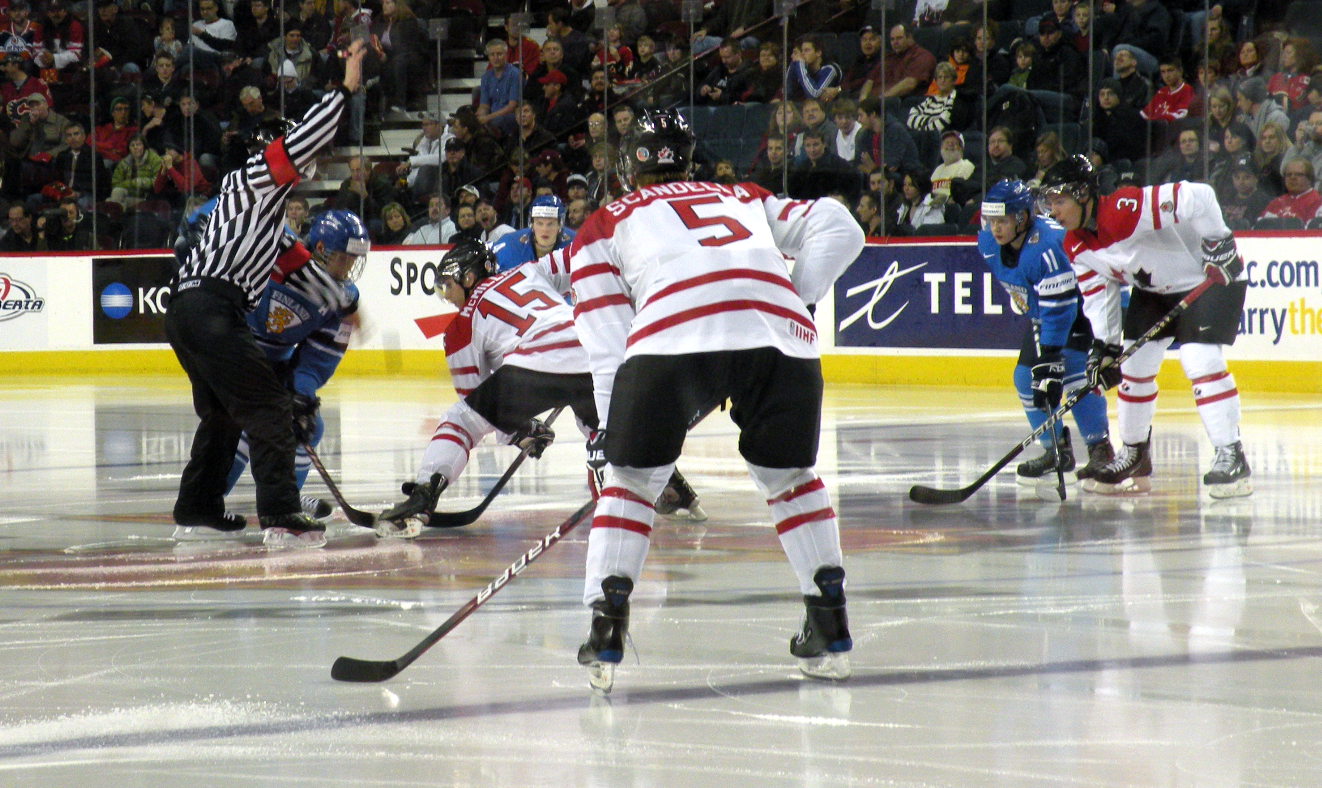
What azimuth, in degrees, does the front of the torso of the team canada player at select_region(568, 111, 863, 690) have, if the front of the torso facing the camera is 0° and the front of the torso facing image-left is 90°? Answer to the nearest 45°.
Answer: approximately 180°

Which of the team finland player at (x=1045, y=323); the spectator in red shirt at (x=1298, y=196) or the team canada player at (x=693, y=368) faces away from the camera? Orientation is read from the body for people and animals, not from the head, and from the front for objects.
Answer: the team canada player

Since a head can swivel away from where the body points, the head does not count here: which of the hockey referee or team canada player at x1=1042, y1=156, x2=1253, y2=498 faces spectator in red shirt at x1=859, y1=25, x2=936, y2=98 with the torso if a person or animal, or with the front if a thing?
the hockey referee

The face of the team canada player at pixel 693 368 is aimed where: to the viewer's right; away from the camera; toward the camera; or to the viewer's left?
away from the camera

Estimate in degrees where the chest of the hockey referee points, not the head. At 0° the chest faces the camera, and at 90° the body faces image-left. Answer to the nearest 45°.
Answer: approximately 225°

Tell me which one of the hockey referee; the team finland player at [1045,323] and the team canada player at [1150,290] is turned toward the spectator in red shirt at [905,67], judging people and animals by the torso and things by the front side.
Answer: the hockey referee

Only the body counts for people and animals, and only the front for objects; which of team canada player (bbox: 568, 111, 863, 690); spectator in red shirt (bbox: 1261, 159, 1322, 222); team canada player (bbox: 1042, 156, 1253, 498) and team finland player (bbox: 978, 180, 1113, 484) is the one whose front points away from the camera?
team canada player (bbox: 568, 111, 863, 690)

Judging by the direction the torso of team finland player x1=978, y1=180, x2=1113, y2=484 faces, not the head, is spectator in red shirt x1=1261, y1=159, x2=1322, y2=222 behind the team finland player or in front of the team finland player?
behind

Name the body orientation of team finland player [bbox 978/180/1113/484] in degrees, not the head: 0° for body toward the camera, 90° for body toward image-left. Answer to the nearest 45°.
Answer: approximately 45°

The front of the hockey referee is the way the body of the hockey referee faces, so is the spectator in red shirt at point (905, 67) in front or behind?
in front

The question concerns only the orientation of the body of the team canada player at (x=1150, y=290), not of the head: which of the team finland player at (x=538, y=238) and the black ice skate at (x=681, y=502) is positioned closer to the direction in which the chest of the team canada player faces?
the black ice skate

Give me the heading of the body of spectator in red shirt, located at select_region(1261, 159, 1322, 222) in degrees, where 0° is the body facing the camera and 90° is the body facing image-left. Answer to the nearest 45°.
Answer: approximately 45°

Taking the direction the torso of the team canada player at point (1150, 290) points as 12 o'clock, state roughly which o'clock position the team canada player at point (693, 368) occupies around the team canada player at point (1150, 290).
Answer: the team canada player at point (693, 368) is roughly at 11 o'clock from the team canada player at point (1150, 290).

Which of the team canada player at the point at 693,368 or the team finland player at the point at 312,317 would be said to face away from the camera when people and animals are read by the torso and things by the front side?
the team canada player
